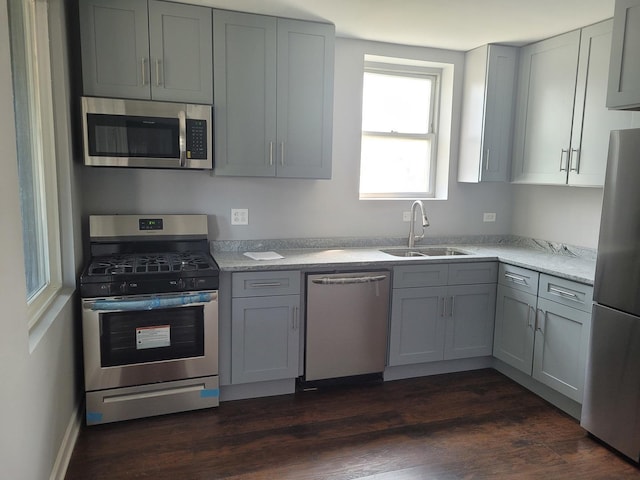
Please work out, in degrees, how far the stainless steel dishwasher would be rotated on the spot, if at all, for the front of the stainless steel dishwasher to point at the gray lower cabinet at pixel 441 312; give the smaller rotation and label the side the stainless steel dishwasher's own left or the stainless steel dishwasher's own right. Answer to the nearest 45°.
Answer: approximately 90° to the stainless steel dishwasher's own left

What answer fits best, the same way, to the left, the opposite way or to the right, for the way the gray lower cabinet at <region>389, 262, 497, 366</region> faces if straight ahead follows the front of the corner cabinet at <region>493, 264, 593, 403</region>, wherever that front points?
to the left

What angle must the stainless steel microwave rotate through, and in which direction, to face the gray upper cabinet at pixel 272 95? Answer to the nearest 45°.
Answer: approximately 90° to its left

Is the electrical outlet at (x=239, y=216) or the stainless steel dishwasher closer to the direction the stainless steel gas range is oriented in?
the stainless steel dishwasher

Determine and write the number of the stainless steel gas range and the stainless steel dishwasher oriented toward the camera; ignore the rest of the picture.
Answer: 2

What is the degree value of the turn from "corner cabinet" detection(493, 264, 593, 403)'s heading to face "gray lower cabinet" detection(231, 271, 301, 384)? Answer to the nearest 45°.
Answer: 0° — it already faces it

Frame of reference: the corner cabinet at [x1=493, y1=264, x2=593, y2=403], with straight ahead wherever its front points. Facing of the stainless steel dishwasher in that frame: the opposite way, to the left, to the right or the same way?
to the left

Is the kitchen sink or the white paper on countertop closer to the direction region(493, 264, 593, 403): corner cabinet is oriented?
the white paper on countertop

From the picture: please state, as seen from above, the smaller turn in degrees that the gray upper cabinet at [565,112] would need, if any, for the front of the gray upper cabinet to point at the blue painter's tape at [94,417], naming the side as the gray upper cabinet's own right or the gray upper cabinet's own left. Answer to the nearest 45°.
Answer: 0° — it already faces it
